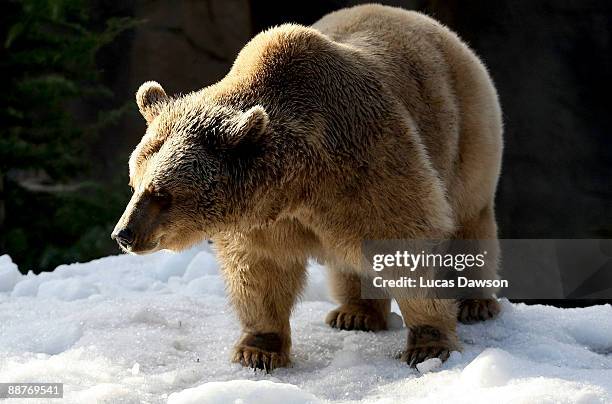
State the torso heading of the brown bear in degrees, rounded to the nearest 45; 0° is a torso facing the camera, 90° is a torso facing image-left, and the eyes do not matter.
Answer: approximately 45°
